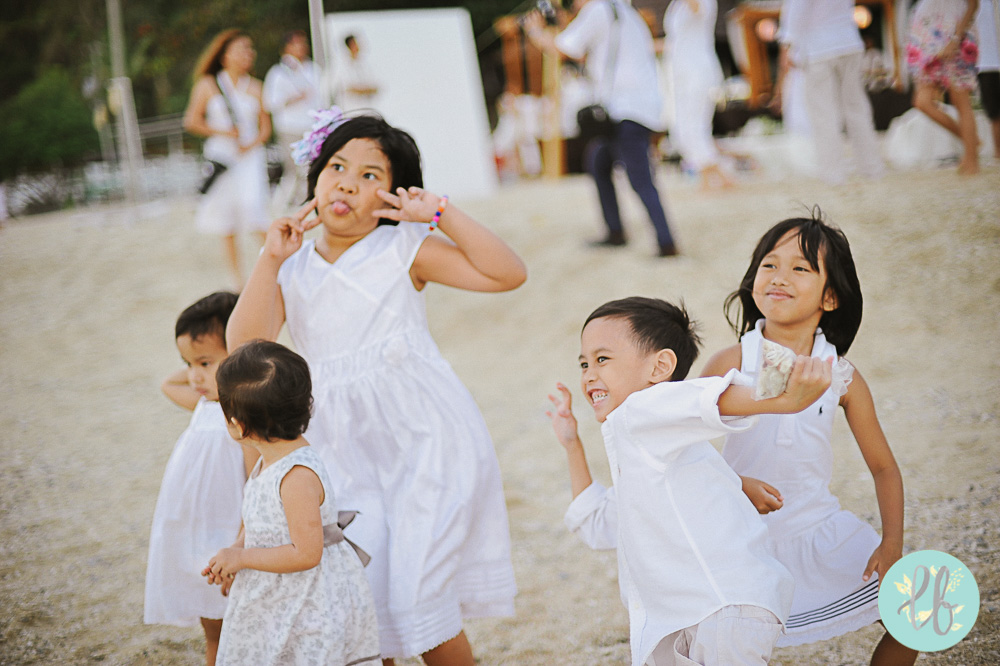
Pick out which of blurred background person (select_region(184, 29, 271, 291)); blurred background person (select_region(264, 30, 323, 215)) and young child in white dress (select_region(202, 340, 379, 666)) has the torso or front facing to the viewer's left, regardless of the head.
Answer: the young child in white dress

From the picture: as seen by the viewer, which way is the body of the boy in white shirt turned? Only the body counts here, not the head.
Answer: to the viewer's left

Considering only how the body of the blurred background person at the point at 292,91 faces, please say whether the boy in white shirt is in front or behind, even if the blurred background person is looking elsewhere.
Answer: in front

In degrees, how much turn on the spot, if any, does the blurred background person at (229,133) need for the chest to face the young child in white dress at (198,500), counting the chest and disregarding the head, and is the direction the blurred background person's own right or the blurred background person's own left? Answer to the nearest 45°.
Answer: approximately 45° to the blurred background person's own right

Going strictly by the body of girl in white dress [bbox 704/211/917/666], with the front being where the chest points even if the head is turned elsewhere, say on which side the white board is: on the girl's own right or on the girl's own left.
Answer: on the girl's own right
